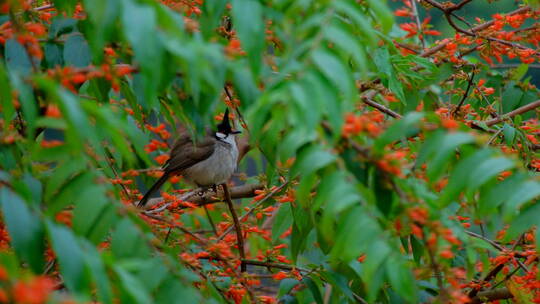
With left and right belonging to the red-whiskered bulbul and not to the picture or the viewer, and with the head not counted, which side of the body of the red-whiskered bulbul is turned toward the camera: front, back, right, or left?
right

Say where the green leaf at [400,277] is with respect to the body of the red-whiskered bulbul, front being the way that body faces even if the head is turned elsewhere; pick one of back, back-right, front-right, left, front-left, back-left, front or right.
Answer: right

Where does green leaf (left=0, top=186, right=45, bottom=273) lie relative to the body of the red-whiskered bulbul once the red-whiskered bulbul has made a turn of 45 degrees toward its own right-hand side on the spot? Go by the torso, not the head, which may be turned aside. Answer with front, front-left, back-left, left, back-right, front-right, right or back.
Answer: front-right
